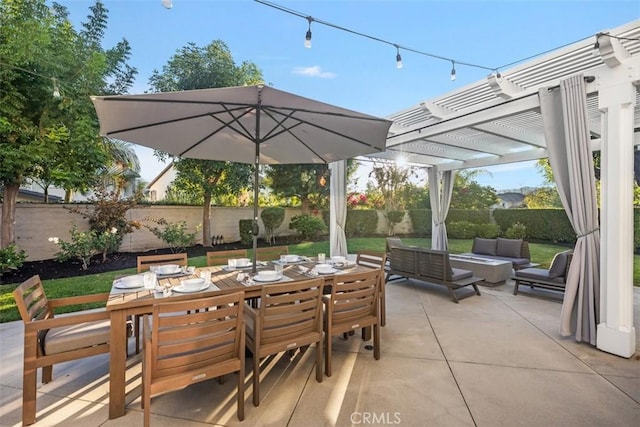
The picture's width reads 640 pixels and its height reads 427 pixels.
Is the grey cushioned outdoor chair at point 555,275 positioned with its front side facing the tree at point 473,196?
no

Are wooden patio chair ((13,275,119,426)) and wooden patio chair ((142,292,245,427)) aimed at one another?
no

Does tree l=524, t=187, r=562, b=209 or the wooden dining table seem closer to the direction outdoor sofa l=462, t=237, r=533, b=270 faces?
the wooden dining table

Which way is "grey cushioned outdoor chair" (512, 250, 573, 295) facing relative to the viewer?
to the viewer's left

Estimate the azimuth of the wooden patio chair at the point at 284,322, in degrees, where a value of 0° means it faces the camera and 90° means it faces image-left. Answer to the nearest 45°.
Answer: approximately 135°

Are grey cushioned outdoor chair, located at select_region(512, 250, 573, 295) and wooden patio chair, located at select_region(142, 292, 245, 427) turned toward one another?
no

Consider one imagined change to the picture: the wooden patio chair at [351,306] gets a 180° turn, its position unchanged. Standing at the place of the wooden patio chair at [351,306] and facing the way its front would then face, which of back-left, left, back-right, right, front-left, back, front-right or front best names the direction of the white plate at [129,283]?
back-right

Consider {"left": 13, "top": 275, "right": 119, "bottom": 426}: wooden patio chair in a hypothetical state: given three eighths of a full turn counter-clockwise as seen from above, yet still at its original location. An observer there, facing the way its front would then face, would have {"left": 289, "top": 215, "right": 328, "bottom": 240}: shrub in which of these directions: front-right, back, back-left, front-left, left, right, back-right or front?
right

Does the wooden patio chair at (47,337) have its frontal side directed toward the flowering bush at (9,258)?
no

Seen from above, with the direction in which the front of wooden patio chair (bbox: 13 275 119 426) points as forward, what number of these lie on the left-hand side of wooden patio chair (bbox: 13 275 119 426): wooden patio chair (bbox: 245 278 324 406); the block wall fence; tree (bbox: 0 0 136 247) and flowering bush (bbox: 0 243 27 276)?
3

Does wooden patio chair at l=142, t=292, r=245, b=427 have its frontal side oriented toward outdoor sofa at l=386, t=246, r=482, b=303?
no

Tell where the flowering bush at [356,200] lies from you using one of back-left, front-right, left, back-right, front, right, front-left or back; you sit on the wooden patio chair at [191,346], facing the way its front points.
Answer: front-right

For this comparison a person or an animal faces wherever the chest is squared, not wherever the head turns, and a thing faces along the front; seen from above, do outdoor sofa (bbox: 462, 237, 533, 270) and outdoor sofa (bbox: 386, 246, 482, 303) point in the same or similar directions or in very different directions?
very different directions

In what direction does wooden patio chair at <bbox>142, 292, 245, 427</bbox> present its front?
away from the camera

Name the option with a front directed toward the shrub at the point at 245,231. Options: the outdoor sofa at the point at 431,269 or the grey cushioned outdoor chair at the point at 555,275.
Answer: the grey cushioned outdoor chair at the point at 555,275

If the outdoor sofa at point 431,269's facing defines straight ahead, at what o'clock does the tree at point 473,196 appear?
The tree is roughly at 11 o'clock from the outdoor sofa.

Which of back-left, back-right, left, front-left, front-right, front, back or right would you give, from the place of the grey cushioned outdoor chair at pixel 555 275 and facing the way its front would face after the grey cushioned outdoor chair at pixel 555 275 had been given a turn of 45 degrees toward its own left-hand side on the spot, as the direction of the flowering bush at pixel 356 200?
right

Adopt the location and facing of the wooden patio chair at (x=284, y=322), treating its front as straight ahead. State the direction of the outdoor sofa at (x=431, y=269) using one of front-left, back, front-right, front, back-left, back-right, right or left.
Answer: right

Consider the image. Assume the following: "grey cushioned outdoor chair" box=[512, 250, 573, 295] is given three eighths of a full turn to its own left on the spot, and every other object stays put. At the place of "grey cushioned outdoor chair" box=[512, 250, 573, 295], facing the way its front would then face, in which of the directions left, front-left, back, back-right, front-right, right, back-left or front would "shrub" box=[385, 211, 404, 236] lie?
back

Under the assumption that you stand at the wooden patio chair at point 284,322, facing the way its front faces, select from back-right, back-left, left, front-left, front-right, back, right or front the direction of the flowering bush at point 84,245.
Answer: front
